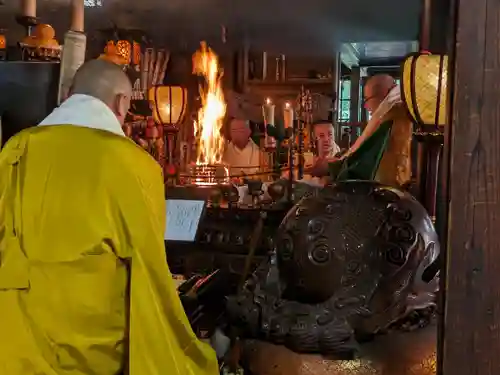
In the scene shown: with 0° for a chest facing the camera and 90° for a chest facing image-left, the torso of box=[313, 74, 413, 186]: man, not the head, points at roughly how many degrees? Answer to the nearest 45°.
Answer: approximately 90°

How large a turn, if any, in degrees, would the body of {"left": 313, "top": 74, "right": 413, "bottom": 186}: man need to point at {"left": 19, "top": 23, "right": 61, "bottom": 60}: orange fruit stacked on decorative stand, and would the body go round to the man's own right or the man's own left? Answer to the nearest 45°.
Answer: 0° — they already face it

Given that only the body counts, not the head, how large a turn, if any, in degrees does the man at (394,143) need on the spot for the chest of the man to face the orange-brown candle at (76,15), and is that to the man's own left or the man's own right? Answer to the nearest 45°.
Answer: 0° — they already face it

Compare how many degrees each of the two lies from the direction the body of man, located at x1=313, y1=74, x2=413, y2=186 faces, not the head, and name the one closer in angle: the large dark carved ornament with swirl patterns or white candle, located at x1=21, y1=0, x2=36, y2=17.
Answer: the white candle

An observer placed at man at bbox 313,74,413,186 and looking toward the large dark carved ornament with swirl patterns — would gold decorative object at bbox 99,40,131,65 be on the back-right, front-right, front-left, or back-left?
back-right

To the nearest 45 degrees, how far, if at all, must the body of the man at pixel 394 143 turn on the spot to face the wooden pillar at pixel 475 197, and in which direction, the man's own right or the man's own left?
approximately 90° to the man's own left

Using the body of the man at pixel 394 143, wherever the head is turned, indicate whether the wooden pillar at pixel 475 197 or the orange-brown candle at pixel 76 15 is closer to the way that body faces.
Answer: the orange-brown candle

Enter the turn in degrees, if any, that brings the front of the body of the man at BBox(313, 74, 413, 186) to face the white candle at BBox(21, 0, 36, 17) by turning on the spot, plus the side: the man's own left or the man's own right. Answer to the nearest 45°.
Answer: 0° — they already face it
